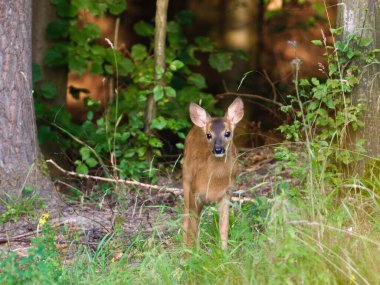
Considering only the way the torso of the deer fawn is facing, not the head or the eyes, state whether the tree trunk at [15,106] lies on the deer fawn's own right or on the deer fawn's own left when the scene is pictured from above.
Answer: on the deer fawn's own right

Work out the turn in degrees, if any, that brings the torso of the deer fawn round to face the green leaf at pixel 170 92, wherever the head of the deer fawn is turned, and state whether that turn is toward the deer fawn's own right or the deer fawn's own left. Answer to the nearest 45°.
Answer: approximately 180°

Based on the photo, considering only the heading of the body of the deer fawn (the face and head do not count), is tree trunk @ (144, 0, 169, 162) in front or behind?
behind

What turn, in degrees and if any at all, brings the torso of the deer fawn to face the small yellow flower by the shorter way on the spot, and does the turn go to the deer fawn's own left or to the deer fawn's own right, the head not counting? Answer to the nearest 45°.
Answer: approximately 90° to the deer fawn's own right

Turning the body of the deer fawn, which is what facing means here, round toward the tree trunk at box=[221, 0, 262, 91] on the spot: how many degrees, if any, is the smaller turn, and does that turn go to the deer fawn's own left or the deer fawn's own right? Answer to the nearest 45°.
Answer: approximately 180°

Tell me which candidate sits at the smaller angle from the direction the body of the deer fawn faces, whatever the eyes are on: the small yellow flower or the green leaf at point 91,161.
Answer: the small yellow flower

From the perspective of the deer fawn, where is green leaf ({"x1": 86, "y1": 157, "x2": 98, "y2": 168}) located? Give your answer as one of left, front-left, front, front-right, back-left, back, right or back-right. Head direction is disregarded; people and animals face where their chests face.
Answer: back-right

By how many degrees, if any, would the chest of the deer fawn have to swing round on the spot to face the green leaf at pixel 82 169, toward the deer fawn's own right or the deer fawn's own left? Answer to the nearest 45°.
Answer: approximately 135° to the deer fawn's own right

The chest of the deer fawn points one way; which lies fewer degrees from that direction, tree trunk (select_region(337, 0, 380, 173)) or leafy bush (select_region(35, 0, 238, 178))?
the tree trunk
